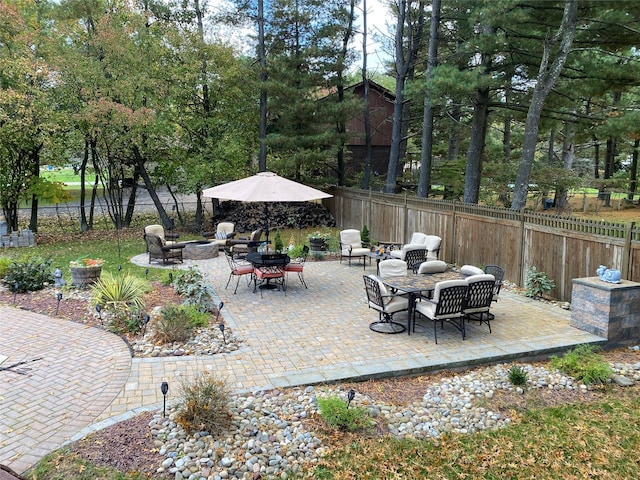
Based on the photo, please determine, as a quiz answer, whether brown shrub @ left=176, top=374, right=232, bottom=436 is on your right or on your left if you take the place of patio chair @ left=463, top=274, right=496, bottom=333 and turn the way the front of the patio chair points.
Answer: on your left

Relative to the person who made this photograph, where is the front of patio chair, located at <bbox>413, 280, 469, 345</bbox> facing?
facing away from the viewer and to the left of the viewer

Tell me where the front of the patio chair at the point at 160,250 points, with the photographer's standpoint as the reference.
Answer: facing away from the viewer and to the right of the viewer

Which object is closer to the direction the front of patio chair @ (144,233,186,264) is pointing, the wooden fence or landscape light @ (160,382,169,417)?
the wooden fence

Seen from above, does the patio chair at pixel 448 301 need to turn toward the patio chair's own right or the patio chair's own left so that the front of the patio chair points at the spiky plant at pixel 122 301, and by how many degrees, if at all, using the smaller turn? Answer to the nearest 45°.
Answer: approximately 45° to the patio chair's own left

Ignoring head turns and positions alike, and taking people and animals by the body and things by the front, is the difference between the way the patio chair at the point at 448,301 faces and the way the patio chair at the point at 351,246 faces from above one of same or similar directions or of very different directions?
very different directions

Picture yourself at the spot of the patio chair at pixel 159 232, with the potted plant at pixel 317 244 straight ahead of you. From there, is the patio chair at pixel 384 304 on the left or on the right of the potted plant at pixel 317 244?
right

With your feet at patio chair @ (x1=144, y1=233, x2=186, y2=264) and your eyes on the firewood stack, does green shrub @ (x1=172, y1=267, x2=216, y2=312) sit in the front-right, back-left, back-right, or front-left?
back-right

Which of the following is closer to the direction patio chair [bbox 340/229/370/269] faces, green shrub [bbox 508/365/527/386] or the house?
the green shrub

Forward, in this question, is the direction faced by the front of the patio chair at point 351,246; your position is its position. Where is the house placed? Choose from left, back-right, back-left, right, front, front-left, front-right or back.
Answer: back-left
